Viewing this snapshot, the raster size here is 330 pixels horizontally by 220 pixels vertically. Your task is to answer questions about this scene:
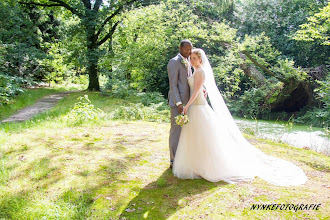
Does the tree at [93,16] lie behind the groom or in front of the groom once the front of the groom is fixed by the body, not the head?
behind

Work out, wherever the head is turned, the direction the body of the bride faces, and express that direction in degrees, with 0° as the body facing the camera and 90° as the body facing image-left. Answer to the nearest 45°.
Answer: approximately 90°

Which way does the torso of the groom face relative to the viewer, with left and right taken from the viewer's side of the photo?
facing the viewer and to the right of the viewer

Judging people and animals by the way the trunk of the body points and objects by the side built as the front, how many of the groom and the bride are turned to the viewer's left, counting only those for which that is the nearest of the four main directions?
1
